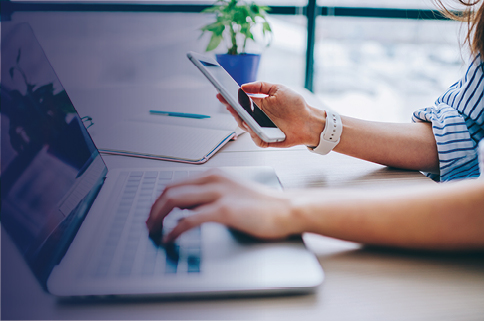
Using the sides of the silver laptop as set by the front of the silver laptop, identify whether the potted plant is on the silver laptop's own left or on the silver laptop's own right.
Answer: on the silver laptop's own left

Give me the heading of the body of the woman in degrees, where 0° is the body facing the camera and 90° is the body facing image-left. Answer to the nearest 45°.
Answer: approximately 90°

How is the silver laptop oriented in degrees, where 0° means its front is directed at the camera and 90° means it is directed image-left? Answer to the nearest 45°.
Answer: approximately 270°

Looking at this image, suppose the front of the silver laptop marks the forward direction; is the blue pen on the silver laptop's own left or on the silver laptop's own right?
on the silver laptop's own left

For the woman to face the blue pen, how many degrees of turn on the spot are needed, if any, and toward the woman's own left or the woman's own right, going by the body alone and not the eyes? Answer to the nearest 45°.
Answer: approximately 45° to the woman's own right
